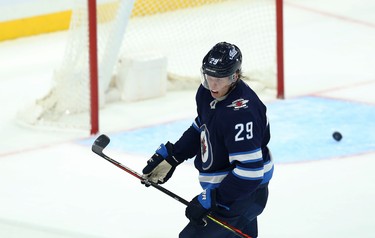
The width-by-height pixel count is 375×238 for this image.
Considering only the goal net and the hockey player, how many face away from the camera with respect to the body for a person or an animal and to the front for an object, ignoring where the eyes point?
0

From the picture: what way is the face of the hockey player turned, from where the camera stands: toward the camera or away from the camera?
toward the camera

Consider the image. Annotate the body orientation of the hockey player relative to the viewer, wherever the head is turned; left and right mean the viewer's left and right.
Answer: facing the viewer and to the left of the viewer

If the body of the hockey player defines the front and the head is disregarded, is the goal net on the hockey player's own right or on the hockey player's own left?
on the hockey player's own right

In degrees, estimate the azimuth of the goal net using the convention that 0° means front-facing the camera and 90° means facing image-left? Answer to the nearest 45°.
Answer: approximately 315°

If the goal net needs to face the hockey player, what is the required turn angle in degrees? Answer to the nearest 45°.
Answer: approximately 45° to its right
